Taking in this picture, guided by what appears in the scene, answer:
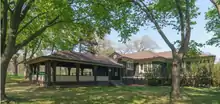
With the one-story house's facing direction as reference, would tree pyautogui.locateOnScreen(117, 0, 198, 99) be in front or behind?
in front

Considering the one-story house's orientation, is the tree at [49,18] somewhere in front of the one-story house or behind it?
in front

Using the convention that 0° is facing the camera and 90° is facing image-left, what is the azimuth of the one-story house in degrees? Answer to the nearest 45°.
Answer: approximately 0°
